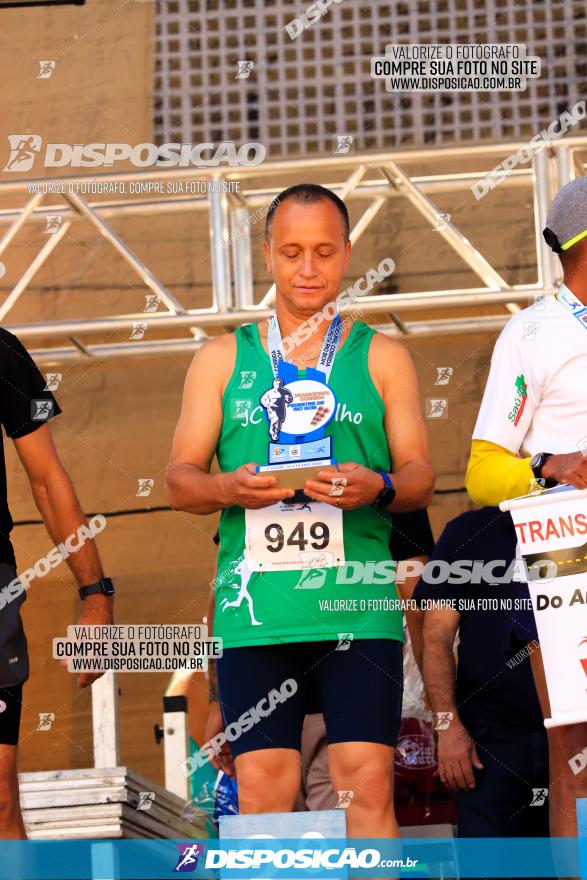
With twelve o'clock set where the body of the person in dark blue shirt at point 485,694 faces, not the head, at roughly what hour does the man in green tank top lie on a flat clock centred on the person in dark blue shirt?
The man in green tank top is roughly at 2 o'clock from the person in dark blue shirt.

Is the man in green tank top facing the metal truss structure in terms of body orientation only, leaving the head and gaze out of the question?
no

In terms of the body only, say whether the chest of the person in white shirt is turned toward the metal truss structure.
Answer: no

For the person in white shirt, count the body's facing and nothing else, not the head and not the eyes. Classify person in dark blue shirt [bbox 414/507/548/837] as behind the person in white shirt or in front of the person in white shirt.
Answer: behind

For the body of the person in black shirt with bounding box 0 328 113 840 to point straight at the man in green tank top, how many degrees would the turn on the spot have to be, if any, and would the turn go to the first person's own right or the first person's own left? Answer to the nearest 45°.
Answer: approximately 45° to the first person's own left

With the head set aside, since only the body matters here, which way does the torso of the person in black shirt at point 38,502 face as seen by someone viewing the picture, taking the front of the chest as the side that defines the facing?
toward the camera

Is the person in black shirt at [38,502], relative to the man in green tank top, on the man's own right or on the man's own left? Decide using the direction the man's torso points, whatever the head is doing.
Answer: on the man's own right

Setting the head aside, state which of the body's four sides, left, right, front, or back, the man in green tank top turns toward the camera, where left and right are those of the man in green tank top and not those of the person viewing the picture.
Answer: front

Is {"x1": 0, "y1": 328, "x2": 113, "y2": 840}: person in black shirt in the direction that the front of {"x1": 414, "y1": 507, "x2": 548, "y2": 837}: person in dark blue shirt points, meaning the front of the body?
no

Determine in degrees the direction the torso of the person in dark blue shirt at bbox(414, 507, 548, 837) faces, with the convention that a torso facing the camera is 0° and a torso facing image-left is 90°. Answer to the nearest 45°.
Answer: approximately 315°

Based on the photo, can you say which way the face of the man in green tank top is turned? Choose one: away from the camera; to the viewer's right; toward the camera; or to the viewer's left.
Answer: toward the camera
